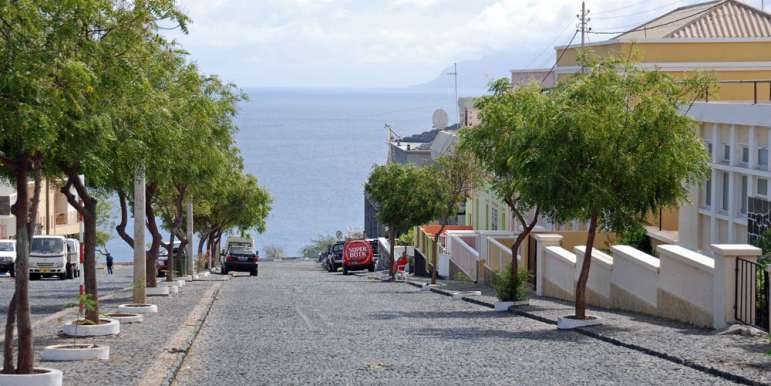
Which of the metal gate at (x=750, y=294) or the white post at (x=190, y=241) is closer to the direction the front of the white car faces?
the metal gate

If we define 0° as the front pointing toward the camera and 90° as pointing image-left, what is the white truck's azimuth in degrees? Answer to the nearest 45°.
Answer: approximately 0°

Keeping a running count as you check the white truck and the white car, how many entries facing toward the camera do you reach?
2

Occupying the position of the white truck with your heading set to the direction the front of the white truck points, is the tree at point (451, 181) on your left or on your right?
on your left

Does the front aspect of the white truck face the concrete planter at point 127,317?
yes
